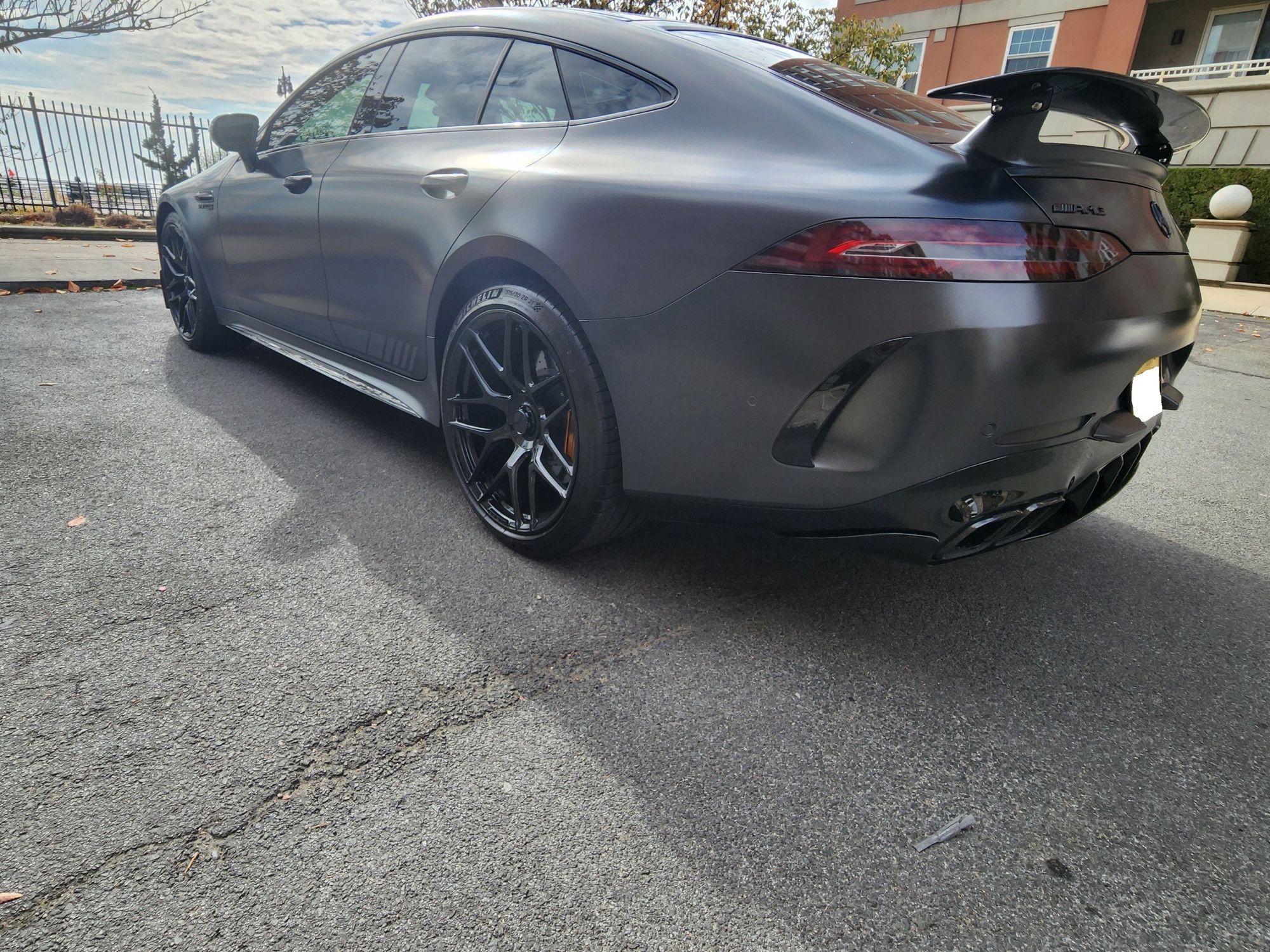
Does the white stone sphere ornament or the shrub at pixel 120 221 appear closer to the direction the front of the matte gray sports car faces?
the shrub

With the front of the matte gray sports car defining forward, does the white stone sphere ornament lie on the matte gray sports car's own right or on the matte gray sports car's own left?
on the matte gray sports car's own right

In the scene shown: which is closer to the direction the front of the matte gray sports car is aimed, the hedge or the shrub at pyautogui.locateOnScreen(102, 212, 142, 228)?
the shrub

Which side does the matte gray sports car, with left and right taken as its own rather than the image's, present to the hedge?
right

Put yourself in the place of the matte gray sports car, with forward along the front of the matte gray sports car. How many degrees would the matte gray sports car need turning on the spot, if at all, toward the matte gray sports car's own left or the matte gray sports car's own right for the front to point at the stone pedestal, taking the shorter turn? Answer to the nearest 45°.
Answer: approximately 90° to the matte gray sports car's own right

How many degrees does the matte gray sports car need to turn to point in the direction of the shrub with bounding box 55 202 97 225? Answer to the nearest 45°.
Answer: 0° — it already faces it

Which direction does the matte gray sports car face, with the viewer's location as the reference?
facing away from the viewer and to the left of the viewer

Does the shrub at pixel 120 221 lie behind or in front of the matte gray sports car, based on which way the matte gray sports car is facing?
in front
